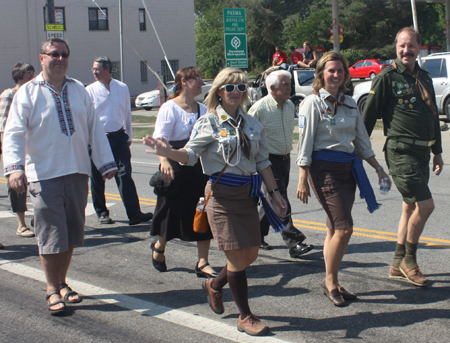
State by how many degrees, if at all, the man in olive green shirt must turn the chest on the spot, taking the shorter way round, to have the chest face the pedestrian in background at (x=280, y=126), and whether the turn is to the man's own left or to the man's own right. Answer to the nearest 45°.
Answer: approximately 180°

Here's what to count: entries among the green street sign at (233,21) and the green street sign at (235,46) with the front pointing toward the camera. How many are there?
2

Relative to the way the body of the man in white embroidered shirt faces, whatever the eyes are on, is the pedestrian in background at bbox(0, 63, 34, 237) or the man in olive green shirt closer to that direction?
the man in olive green shirt

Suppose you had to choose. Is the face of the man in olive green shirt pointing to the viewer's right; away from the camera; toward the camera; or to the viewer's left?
toward the camera

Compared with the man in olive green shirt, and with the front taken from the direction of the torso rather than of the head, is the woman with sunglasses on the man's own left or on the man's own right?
on the man's own right

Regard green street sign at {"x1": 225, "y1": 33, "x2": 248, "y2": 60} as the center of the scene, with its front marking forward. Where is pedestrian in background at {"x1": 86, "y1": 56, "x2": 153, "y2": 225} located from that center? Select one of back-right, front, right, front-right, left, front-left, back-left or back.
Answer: front

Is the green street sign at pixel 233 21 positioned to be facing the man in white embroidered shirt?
yes

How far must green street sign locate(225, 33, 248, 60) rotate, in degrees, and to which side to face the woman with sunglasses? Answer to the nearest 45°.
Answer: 0° — it already faces them

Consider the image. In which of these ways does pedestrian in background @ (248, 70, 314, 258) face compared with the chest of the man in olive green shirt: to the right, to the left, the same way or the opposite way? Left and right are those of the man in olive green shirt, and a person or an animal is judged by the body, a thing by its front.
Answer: the same way

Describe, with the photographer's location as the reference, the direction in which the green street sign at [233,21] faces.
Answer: facing the viewer

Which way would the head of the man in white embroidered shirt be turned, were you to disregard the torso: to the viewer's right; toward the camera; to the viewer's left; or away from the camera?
toward the camera

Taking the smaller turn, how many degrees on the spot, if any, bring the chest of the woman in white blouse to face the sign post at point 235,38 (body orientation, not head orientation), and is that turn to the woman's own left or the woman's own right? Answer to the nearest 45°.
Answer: approximately 135° to the woman's own left

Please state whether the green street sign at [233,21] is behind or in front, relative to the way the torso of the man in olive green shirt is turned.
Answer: behind

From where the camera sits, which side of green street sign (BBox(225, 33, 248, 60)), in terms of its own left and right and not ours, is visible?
front

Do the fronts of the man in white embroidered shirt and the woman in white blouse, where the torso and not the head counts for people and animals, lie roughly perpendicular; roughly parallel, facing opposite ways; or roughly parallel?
roughly parallel
